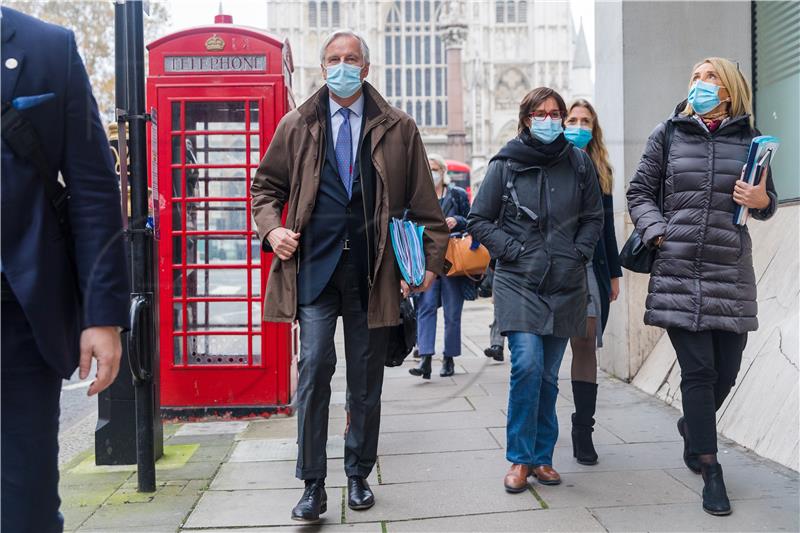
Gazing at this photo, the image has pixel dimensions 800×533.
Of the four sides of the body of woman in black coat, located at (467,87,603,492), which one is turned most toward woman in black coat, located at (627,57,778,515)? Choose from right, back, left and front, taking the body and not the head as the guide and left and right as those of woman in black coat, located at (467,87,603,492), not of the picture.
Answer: left

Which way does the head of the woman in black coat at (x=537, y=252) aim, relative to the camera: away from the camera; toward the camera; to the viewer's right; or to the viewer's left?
toward the camera

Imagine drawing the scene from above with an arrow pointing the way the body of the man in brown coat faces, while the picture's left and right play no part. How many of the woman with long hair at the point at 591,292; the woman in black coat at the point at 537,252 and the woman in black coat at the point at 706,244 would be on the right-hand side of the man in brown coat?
0

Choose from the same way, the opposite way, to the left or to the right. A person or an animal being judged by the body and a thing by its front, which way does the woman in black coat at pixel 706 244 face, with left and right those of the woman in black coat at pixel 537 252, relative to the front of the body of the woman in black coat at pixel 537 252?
the same way

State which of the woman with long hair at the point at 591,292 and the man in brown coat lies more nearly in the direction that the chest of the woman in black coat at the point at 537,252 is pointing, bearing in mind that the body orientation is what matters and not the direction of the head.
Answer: the man in brown coat

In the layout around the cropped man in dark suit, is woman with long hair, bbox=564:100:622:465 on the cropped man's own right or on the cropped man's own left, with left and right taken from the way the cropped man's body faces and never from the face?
on the cropped man's own left

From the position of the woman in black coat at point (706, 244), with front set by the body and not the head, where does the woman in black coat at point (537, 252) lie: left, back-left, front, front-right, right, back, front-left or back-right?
right

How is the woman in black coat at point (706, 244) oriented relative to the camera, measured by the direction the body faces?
toward the camera

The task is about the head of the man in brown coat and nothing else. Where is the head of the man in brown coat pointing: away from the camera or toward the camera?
toward the camera

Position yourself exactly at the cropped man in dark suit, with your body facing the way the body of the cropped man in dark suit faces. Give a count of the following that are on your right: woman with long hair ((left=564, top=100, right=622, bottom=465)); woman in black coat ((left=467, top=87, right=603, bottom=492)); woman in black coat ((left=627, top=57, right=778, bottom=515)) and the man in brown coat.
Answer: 0

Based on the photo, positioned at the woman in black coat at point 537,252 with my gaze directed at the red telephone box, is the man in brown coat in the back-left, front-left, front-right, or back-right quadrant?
front-left

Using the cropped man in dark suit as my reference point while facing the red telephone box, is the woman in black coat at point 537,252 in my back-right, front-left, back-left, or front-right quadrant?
front-right

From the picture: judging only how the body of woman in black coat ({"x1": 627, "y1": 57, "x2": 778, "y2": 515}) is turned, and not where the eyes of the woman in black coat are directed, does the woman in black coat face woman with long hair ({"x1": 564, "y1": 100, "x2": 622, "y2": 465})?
no
